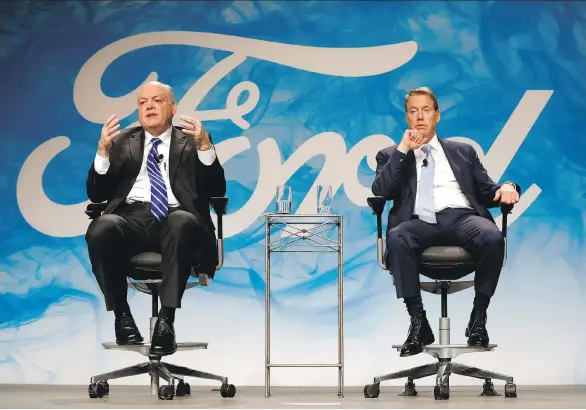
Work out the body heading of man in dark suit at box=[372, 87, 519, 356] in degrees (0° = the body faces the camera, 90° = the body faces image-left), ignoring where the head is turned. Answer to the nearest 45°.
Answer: approximately 0°

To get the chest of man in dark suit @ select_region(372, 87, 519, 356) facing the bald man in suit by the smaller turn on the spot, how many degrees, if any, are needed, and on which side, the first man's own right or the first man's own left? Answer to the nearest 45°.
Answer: approximately 90° to the first man's own right

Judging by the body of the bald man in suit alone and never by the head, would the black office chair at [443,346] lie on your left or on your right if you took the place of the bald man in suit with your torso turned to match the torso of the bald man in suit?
on your left

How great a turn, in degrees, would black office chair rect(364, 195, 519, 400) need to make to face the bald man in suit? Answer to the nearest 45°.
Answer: approximately 90° to its right

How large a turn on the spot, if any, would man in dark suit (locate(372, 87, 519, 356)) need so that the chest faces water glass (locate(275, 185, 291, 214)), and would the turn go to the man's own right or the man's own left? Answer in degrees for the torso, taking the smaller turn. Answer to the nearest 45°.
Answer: approximately 90° to the man's own right

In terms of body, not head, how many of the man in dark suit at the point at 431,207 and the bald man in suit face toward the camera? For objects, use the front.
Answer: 2
